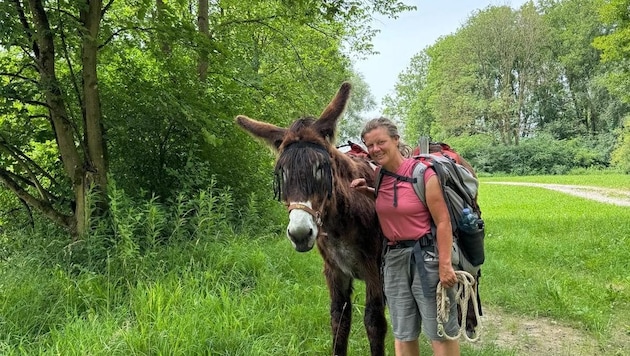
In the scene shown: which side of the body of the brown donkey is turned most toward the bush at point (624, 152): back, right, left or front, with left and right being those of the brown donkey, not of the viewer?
back

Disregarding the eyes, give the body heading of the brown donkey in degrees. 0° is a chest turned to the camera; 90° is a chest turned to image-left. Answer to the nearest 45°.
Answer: approximately 45°

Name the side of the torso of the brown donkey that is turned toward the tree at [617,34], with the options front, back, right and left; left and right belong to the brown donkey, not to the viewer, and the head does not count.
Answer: back

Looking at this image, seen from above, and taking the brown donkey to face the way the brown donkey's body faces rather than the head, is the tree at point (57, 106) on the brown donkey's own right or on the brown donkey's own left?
on the brown donkey's own right

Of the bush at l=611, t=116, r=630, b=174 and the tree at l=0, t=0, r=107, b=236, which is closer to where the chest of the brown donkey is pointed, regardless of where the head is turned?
the tree
